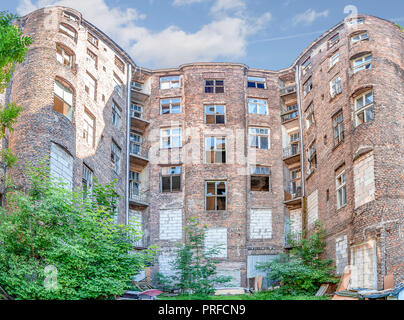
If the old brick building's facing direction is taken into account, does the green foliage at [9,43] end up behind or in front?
in front

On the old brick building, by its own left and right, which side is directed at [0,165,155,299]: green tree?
front

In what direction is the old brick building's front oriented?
toward the camera
